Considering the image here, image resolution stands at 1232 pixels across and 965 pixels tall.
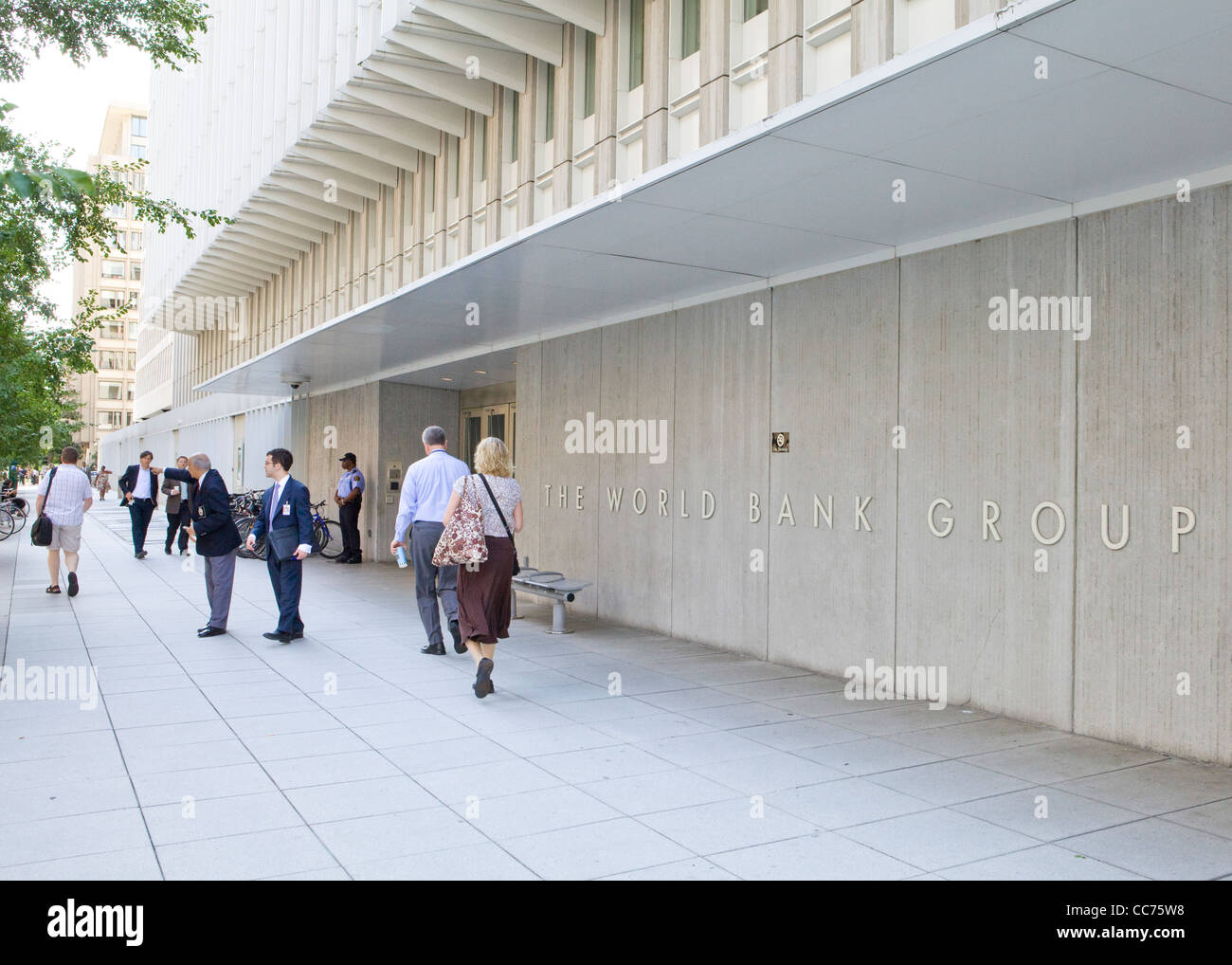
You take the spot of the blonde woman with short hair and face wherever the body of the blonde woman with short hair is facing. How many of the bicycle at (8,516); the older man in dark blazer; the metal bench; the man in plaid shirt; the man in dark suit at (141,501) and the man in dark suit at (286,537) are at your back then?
0

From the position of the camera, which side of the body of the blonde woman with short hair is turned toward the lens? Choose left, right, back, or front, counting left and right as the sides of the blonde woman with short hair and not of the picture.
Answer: back

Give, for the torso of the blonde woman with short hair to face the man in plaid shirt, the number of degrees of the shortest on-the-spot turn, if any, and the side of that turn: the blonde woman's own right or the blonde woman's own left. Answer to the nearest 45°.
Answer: approximately 45° to the blonde woman's own left

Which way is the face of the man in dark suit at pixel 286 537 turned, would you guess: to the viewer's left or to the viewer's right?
to the viewer's left

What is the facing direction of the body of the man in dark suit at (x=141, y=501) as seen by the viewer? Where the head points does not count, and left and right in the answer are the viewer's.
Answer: facing the viewer

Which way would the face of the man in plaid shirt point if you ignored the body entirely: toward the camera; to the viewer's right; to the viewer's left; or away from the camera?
away from the camera

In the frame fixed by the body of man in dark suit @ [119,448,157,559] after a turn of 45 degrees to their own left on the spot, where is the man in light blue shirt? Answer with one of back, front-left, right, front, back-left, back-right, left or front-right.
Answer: front-right

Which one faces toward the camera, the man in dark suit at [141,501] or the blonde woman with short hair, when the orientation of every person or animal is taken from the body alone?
the man in dark suit

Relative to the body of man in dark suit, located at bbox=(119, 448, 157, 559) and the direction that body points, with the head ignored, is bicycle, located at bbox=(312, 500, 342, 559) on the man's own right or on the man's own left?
on the man's own left

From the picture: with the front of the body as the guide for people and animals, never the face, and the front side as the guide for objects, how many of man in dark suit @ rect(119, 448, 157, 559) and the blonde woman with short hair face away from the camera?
1

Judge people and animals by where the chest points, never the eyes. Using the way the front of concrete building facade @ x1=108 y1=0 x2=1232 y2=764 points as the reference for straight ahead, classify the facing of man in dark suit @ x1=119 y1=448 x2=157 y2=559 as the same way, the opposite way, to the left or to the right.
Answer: to the left

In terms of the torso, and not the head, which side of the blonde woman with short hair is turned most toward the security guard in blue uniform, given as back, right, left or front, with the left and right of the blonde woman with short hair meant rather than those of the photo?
front

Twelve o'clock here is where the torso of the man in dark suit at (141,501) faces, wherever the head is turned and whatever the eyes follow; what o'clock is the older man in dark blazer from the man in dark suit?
The older man in dark blazer is roughly at 12 o'clock from the man in dark suit.

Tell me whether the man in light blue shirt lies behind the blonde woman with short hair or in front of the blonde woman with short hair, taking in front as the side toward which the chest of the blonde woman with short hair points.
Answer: in front

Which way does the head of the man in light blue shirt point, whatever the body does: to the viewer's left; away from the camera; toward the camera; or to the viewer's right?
away from the camera

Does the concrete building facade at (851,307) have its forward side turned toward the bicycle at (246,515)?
no

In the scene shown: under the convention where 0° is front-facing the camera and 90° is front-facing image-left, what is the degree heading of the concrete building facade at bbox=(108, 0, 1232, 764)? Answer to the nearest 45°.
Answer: approximately 45°
